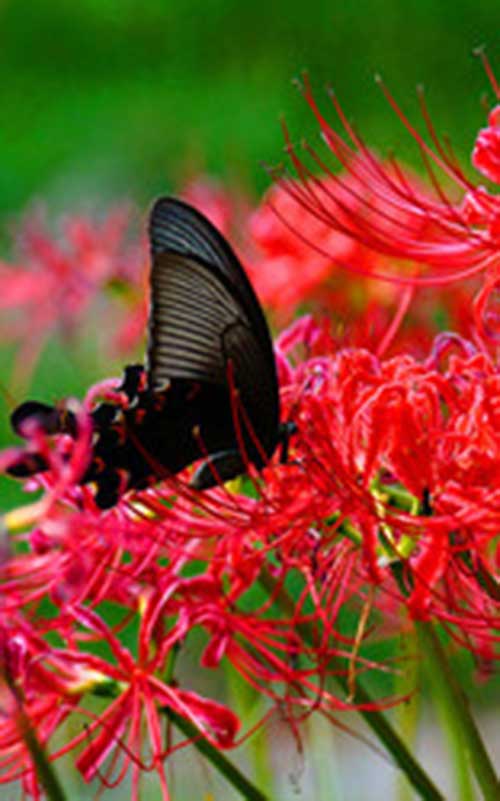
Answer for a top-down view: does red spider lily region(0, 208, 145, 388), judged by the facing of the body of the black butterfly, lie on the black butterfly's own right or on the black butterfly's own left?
on the black butterfly's own left

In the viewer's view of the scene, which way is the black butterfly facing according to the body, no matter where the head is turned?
to the viewer's right
